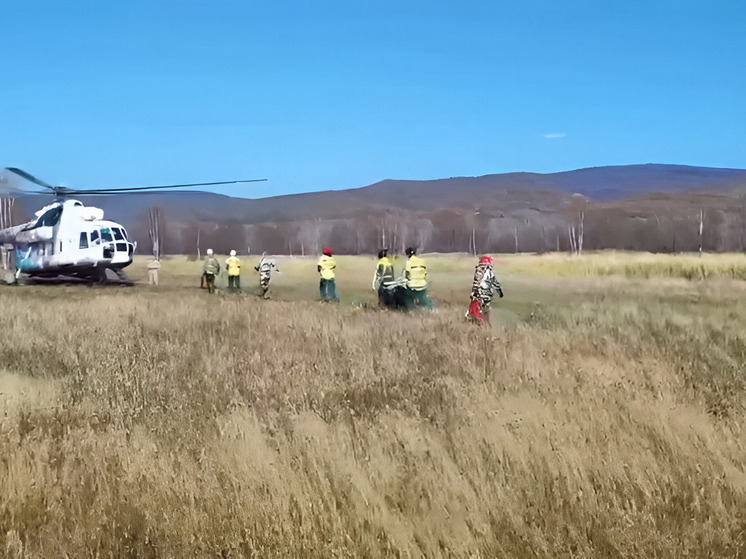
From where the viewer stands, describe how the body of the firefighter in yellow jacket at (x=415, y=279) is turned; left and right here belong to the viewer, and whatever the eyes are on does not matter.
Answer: facing away from the viewer and to the left of the viewer

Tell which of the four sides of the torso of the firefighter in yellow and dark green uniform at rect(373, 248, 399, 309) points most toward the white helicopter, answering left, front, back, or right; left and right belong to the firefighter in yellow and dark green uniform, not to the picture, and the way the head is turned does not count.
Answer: front

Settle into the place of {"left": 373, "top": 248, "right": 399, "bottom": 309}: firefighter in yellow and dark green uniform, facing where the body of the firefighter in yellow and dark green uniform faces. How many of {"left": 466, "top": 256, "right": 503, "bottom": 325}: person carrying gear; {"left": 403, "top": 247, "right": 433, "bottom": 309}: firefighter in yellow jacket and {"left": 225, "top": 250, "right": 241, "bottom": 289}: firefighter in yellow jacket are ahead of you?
1

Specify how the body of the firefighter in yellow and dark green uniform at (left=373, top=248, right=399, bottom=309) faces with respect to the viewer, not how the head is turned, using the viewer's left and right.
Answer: facing away from the viewer and to the left of the viewer

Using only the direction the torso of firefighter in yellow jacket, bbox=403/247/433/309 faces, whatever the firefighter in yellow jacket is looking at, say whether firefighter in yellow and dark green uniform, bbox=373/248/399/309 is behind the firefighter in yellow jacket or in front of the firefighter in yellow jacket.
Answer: in front

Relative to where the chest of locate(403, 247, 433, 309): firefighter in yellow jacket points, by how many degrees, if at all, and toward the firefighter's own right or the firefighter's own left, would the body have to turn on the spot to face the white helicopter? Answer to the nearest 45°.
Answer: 0° — they already face it

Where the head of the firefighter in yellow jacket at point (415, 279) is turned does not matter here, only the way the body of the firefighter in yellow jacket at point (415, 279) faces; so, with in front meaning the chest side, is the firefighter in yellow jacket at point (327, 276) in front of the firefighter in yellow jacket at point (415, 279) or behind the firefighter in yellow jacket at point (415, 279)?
in front

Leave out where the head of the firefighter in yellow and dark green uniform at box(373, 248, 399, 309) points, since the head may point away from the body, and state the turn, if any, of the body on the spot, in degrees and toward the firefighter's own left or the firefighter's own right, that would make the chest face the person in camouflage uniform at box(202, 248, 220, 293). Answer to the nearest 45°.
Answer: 0° — they already face them

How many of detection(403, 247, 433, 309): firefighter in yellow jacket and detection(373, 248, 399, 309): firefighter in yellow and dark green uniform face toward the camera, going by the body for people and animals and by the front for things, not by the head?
0
